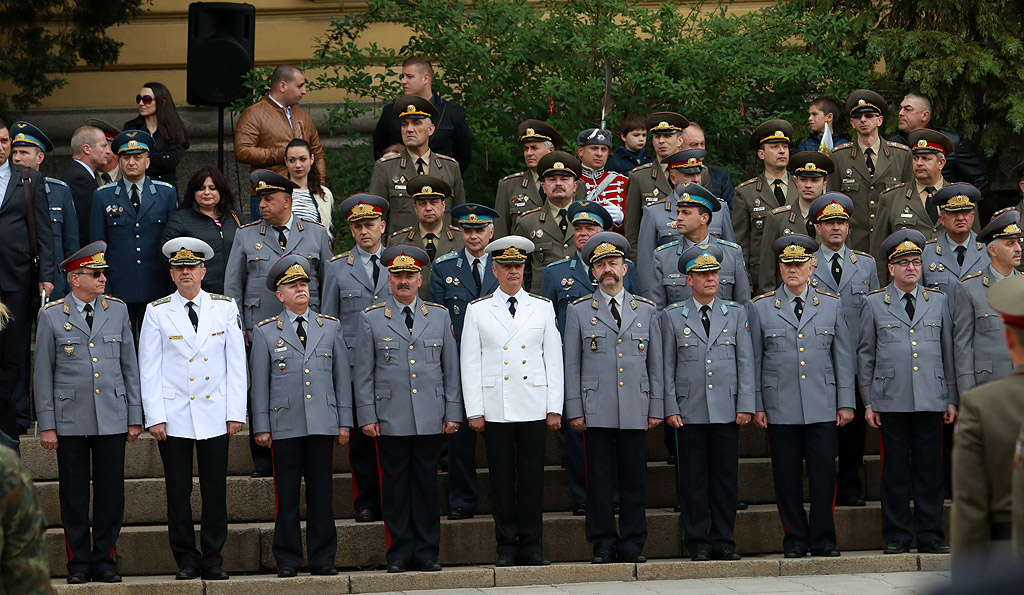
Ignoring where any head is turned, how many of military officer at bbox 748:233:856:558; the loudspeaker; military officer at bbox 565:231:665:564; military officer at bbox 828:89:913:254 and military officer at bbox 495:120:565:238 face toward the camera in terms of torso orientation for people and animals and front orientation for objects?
5

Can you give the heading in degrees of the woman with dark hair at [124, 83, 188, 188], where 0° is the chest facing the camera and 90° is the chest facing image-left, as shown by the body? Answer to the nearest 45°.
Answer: approximately 45°

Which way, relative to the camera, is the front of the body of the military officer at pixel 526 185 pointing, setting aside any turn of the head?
toward the camera

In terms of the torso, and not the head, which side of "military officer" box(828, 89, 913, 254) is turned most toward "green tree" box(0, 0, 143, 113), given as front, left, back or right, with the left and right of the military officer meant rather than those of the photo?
right

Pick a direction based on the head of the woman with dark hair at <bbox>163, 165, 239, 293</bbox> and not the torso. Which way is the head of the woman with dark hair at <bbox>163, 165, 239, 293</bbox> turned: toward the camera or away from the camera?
toward the camera

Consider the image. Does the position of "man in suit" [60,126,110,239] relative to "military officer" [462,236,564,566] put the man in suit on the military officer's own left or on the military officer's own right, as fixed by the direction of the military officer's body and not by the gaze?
on the military officer's own right

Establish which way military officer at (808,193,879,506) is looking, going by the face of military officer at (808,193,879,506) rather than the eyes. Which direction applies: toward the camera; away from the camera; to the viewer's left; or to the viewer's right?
toward the camera

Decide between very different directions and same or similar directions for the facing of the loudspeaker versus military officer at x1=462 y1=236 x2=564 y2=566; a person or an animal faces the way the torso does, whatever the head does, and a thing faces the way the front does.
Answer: same or similar directions

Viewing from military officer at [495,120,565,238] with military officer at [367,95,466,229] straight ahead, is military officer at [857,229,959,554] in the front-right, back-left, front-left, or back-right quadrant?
back-left

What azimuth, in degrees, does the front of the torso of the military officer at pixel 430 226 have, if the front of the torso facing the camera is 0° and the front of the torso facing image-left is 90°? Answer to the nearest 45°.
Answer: approximately 0°

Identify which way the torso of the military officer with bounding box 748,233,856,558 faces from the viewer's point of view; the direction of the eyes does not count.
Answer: toward the camera

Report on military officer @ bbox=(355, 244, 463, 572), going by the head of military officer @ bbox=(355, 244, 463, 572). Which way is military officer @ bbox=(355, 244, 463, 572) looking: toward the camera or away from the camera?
toward the camera

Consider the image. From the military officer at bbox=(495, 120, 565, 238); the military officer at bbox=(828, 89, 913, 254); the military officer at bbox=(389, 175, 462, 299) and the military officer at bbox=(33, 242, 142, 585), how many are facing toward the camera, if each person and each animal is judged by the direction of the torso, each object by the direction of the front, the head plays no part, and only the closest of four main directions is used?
4

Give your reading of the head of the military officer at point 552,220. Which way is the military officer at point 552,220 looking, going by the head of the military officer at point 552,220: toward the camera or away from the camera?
toward the camera
